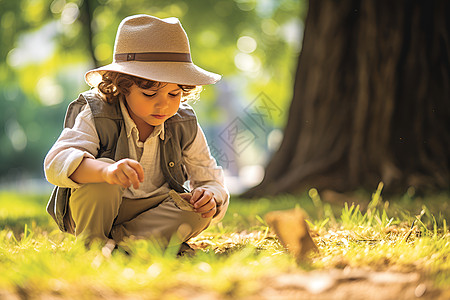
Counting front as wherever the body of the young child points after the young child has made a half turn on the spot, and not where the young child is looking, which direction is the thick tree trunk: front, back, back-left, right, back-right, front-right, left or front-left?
right

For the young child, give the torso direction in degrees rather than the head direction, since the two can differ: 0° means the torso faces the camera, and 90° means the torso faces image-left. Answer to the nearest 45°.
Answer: approximately 315°

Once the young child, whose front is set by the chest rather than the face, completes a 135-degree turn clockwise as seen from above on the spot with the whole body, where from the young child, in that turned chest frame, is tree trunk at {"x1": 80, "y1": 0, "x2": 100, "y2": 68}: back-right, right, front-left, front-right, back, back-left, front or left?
right
